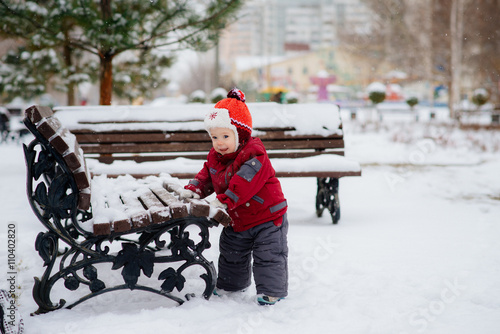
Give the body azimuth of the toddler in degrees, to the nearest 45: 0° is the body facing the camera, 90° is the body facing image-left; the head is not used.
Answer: approximately 45°

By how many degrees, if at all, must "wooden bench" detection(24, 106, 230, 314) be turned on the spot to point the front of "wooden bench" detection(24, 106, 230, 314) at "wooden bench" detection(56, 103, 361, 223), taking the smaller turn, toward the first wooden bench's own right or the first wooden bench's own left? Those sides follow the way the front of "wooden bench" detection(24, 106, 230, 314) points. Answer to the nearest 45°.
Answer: approximately 90° to the first wooden bench's own left

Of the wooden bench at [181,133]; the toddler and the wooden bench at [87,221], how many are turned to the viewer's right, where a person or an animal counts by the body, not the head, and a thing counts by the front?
1

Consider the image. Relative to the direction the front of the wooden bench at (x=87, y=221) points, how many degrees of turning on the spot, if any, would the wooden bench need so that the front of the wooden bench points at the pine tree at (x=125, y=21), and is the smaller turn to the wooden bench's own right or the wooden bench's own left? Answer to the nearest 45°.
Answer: approximately 90° to the wooden bench's own left

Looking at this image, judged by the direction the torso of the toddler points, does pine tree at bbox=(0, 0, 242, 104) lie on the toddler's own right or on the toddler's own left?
on the toddler's own right

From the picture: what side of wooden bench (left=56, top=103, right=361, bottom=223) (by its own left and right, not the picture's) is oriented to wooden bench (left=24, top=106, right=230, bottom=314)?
front

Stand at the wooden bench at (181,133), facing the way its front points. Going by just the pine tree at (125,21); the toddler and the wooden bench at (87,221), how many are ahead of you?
2

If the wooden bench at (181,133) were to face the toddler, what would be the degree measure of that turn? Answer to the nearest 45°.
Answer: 0° — it already faces them

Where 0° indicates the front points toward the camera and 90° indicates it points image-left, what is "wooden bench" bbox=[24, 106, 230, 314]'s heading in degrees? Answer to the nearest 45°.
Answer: approximately 270°

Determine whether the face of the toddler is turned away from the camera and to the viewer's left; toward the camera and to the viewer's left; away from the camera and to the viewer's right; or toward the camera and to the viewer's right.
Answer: toward the camera and to the viewer's left

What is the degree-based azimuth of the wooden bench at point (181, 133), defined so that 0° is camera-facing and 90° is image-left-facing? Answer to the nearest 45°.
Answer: approximately 0°

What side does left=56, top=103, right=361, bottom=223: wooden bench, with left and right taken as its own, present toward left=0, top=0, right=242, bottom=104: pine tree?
back
